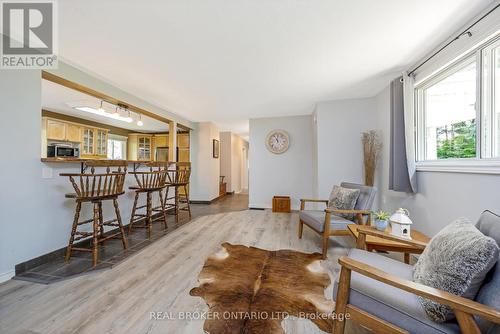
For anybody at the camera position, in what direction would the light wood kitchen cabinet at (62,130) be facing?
facing the viewer and to the right of the viewer

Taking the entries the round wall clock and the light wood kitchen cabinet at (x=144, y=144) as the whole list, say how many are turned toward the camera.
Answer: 2

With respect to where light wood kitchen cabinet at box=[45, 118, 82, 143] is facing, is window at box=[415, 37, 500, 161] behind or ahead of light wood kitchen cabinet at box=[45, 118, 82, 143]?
ahead

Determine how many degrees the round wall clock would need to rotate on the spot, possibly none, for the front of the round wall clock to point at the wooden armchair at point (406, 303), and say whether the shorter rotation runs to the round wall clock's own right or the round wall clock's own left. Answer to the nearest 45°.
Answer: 0° — it already faces it

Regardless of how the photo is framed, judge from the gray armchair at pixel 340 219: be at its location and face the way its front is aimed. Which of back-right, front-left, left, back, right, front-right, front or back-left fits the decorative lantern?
left

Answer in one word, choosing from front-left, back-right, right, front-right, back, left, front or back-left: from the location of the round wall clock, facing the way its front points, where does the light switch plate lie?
front-right

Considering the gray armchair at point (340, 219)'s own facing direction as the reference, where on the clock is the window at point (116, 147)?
The window is roughly at 2 o'clock from the gray armchair.

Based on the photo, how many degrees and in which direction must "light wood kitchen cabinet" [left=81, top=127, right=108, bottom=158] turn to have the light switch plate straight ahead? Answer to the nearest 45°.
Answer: approximately 45° to its right

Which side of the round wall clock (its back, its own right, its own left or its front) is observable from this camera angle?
front

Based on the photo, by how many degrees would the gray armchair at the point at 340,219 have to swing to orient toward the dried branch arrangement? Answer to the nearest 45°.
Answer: approximately 180°

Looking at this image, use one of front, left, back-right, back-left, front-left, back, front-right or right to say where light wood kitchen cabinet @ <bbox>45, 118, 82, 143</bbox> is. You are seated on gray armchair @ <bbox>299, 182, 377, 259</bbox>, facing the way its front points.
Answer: front-right

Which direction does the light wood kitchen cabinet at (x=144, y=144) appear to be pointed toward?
toward the camera

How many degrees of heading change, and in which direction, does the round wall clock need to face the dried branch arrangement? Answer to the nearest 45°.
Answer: approximately 45° to its left

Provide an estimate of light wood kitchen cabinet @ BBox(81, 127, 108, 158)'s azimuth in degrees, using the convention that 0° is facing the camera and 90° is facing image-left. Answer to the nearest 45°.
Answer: approximately 315°

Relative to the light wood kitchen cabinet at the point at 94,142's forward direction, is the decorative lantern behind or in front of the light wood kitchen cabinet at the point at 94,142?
in front
